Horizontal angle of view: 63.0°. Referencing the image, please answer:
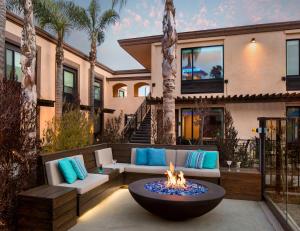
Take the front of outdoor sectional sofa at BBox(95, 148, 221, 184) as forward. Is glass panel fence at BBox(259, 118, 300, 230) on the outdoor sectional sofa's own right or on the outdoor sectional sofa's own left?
on the outdoor sectional sofa's own left

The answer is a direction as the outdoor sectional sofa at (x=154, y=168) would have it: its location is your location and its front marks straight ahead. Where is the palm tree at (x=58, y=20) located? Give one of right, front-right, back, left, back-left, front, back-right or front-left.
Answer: back-right

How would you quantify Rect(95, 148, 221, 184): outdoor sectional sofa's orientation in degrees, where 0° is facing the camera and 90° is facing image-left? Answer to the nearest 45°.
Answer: approximately 0°

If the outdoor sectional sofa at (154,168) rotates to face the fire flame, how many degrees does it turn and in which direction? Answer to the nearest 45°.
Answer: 0° — it already faces it

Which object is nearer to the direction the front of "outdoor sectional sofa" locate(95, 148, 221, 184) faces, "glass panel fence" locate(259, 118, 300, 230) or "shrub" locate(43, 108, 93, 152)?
the glass panel fence

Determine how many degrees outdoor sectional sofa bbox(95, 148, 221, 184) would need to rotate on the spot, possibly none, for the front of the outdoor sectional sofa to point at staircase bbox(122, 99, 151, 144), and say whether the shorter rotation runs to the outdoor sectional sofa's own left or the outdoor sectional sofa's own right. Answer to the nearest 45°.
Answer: approximately 180°

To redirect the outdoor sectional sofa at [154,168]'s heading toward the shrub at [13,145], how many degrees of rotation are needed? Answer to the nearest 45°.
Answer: approximately 45° to its right

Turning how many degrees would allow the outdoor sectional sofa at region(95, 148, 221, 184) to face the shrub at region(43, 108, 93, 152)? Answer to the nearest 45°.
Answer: approximately 90° to its right

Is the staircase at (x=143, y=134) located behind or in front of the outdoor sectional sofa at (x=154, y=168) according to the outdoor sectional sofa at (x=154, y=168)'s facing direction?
behind

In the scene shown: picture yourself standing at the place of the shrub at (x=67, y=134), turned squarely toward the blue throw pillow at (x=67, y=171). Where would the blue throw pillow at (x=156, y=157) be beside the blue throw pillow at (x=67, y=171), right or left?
left

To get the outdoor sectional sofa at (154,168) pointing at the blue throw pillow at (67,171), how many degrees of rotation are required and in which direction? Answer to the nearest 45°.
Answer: approximately 45° to its right

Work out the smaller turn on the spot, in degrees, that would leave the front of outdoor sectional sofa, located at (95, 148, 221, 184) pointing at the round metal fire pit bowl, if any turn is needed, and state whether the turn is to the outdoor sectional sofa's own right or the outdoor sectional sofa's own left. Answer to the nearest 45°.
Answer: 0° — it already faces it

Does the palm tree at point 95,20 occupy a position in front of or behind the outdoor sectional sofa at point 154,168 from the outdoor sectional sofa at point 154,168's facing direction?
behind
